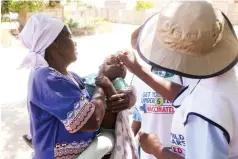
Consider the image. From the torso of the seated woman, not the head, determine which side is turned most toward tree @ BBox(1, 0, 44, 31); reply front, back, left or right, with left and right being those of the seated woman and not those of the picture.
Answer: left

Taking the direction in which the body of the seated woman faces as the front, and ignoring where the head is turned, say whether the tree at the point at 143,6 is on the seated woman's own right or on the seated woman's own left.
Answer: on the seated woman's own left

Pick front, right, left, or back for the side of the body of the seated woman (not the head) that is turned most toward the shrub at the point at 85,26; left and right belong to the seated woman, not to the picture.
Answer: left

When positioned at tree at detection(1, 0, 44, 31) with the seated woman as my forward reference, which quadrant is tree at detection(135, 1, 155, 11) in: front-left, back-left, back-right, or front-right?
back-left

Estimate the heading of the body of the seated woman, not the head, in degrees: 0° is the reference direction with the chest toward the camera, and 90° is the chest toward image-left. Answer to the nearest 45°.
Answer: approximately 270°
